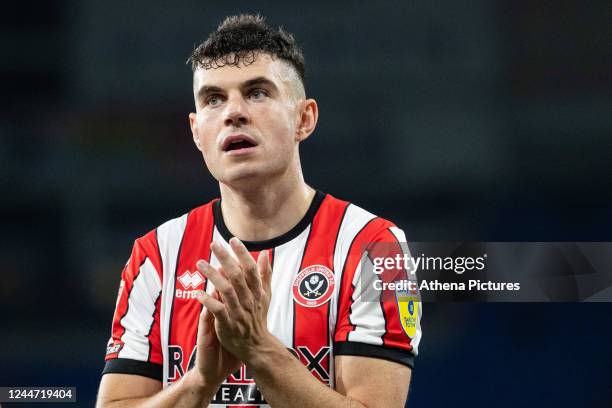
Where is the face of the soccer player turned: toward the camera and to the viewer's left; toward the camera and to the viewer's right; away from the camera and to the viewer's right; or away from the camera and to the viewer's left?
toward the camera and to the viewer's left

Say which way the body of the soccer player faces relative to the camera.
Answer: toward the camera
